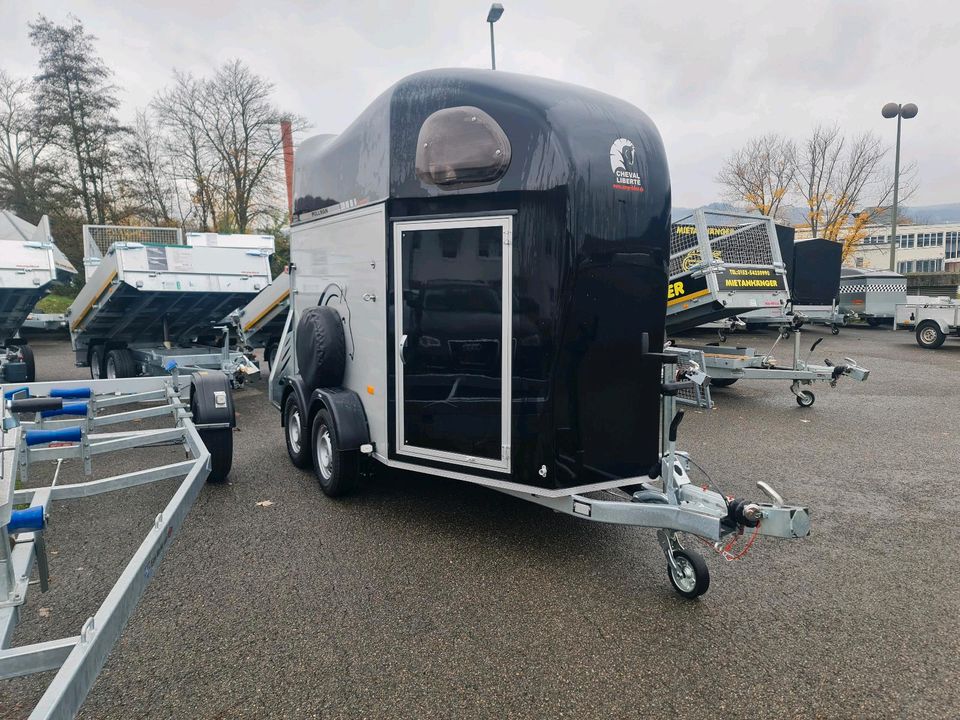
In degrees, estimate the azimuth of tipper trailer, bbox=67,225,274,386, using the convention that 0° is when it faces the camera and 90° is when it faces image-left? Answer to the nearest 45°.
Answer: approximately 315°

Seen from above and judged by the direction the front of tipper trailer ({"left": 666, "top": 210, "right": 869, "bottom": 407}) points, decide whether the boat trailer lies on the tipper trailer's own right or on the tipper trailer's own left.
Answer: on the tipper trailer's own right

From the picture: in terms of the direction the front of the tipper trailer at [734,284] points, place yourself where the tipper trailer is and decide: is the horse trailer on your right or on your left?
on your right

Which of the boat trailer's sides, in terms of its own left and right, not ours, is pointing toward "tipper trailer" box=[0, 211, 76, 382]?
back

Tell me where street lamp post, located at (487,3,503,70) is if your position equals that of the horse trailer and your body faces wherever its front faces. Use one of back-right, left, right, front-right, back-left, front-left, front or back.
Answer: back-left

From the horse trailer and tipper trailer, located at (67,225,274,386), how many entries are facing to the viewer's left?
0

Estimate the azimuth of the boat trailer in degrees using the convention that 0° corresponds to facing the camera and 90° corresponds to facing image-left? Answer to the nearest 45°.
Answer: approximately 0°

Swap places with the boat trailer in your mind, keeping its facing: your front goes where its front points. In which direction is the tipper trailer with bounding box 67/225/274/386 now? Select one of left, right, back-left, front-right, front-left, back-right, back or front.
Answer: back

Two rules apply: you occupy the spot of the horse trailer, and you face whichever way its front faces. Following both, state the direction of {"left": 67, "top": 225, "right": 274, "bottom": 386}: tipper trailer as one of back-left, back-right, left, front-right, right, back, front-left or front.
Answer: back

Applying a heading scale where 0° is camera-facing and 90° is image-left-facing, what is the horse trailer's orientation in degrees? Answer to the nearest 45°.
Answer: approximately 315°

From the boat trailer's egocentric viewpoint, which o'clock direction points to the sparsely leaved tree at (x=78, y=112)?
The sparsely leaved tree is roughly at 6 o'clock from the boat trailer.

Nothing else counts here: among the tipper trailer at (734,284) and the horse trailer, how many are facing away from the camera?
0
